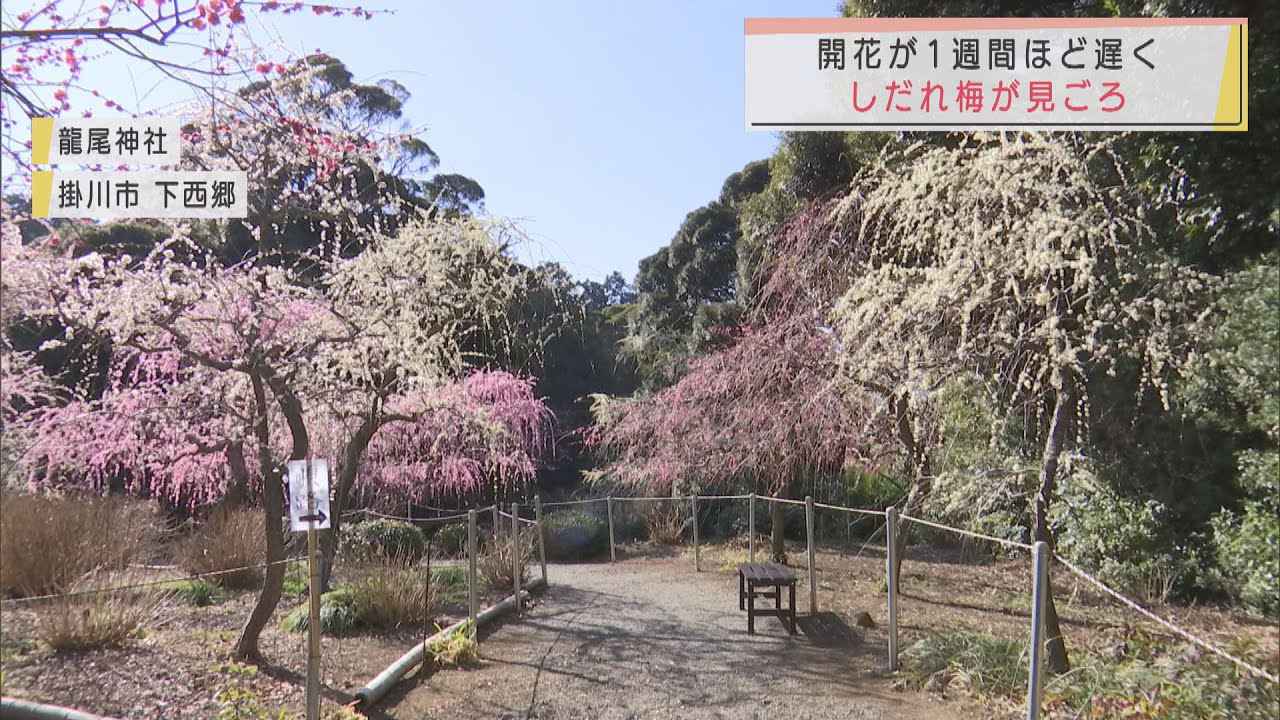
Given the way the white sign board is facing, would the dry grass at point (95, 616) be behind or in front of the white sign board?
behind

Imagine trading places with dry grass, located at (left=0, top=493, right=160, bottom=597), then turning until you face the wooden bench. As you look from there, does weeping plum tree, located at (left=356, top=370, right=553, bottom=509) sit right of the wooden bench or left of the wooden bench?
left

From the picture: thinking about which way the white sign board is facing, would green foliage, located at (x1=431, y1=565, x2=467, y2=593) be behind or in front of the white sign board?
behind

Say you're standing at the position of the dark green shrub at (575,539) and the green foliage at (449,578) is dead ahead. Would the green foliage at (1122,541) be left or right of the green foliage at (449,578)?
left

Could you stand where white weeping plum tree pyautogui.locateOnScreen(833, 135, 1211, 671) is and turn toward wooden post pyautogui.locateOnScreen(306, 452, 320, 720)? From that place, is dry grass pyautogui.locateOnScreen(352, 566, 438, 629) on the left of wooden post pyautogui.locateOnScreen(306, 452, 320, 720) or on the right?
right

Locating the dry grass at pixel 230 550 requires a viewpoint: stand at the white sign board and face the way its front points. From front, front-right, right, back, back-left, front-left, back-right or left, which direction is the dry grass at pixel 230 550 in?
back

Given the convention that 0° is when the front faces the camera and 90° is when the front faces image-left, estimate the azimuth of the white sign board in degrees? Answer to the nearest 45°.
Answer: approximately 0°

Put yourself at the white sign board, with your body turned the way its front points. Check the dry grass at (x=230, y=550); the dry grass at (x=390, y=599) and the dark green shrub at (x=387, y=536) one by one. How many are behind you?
3

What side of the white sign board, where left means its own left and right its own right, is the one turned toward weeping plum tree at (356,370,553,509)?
back

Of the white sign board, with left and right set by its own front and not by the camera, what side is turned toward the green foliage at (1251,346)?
left

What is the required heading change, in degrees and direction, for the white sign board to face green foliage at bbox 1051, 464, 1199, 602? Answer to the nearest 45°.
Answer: approximately 90° to its left

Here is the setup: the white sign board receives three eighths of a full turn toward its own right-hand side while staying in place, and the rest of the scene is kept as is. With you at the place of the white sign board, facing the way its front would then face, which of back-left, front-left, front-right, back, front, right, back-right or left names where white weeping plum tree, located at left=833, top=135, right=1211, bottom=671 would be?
back-right

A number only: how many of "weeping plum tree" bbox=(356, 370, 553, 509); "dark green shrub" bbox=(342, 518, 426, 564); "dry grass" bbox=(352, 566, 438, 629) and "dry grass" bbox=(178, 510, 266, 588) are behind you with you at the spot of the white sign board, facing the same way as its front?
4
